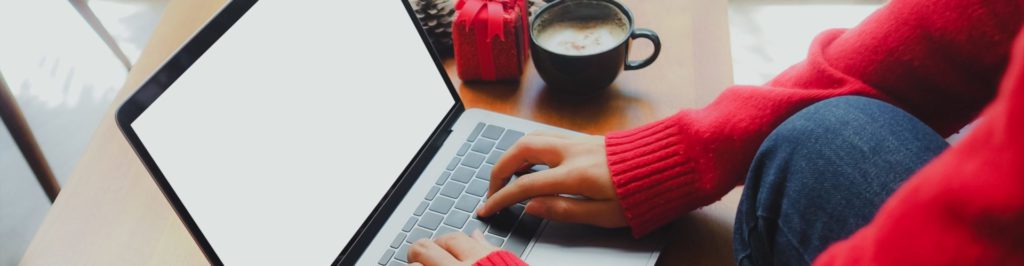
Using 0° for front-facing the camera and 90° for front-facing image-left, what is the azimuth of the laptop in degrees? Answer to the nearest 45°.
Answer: approximately 315°

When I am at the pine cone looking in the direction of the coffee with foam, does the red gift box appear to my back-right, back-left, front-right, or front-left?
front-right

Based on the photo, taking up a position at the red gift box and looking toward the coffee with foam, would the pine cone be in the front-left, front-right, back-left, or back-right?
back-left
